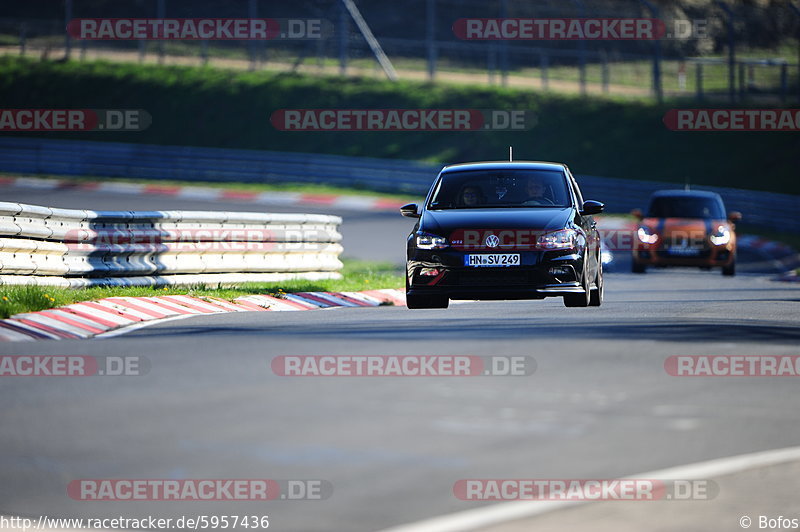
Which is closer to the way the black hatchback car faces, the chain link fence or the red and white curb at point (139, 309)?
the red and white curb

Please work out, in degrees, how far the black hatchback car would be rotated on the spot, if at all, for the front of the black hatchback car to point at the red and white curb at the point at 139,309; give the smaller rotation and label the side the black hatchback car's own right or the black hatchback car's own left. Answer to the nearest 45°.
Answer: approximately 90° to the black hatchback car's own right

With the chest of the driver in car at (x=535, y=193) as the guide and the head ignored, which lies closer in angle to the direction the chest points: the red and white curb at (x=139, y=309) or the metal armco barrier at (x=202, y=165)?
the red and white curb

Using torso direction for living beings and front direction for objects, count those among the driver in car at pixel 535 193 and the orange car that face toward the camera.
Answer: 2

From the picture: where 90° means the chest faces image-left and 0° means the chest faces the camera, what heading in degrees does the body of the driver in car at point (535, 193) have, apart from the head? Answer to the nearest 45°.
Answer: approximately 0°

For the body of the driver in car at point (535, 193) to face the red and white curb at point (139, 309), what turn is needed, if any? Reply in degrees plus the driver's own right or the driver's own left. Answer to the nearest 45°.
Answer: approximately 90° to the driver's own right
